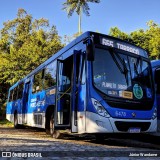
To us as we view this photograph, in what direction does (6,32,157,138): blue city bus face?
facing the viewer and to the right of the viewer

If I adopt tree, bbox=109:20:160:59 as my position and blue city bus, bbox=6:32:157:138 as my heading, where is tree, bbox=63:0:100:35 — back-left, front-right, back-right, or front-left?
front-right

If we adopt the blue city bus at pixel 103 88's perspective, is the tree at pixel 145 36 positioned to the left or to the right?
on its left

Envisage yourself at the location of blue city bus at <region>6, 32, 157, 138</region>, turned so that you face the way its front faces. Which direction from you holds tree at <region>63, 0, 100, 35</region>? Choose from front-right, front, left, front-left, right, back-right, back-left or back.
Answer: back-left
